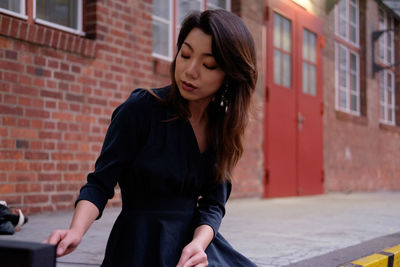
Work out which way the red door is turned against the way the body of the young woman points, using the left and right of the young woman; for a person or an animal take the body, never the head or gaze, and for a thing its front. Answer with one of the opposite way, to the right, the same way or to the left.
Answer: the same way

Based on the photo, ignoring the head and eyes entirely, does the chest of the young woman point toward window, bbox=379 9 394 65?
no

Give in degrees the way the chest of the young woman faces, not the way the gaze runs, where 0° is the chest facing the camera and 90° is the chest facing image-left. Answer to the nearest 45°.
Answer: approximately 315°

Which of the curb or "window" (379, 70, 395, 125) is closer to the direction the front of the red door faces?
the curb

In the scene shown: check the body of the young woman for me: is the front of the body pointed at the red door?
no

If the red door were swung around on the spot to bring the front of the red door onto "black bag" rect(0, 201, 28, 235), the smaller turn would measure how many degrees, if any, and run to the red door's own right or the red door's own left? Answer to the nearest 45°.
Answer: approximately 45° to the red door's own right

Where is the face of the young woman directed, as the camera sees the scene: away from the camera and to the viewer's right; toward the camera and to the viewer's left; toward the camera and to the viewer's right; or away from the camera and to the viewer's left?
toward the camera and to the viewer's left

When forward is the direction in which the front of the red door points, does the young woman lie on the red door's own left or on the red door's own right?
on the red door's own right

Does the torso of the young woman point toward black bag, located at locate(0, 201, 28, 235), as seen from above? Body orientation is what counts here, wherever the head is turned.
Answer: no

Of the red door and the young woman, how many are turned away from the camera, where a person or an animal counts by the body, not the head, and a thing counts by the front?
0

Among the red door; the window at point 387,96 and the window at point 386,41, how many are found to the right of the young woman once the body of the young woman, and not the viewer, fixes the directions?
0

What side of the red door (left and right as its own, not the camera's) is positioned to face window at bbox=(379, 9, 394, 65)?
left

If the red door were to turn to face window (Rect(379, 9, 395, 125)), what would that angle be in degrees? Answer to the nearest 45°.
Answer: approximately 90° to its left

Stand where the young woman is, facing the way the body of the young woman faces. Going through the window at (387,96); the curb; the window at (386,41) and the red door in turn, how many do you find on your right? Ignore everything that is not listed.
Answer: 0

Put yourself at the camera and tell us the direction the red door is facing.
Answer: facing the viewer and to the right of the viewer
